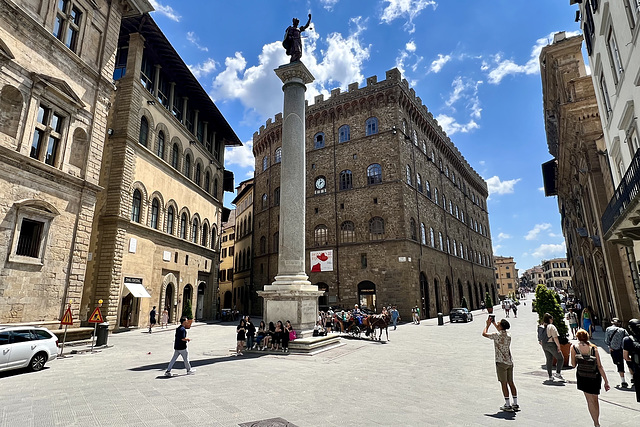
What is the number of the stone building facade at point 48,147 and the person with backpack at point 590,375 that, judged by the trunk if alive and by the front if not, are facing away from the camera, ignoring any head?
1

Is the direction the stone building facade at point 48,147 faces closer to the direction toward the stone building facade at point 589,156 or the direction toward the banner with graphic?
the stone building facade

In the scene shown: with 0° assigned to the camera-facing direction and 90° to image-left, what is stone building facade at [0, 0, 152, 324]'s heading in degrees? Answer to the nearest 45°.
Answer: approximately 315°

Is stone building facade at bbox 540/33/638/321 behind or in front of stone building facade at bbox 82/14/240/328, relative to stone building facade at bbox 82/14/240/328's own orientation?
in front

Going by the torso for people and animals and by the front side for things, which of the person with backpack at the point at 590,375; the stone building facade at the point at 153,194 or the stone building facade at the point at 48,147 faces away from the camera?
the person with backpack

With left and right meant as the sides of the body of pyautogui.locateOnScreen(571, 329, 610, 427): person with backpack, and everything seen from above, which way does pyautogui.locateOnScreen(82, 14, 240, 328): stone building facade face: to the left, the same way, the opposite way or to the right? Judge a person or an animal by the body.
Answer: to the right

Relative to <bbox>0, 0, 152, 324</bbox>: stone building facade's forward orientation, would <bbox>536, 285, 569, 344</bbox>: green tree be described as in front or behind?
in front

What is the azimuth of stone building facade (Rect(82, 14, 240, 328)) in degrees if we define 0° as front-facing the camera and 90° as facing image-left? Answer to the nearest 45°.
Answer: approximately 315°

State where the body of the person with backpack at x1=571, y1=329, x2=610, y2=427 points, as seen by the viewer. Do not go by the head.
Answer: away from the camera

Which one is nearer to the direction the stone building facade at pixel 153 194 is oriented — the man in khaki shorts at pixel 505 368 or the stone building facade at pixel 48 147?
the man in khaki shorts

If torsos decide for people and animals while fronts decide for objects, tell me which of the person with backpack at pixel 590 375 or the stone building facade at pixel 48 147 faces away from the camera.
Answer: the person with backpack

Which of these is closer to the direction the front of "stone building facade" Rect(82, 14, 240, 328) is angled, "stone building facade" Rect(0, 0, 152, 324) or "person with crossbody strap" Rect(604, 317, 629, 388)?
the person with crossbody strap

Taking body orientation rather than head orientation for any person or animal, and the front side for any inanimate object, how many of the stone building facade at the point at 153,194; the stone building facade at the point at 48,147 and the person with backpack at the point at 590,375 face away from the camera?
1

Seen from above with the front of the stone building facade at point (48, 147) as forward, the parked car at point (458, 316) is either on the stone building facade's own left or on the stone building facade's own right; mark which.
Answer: on the stone building facade's own left

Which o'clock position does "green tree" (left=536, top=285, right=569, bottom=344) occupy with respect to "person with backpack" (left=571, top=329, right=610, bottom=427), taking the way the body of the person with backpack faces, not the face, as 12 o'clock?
The green tree is roughly at 12 o'clock from the person with backpack.
